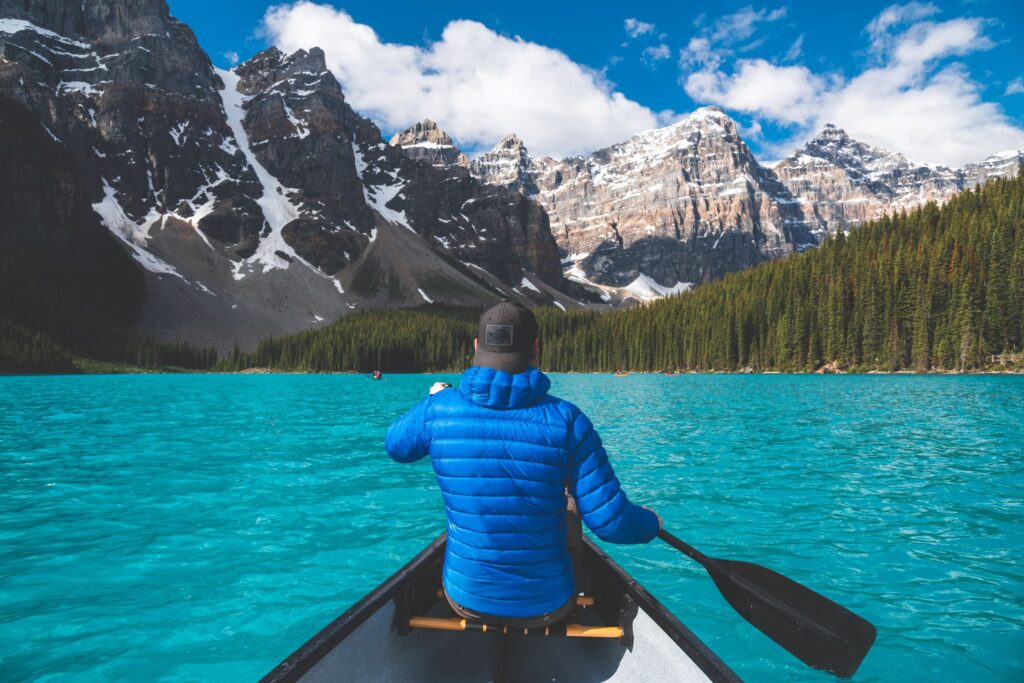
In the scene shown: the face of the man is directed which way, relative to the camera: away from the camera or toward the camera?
away from the camera

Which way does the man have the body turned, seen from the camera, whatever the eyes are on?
away from the camera

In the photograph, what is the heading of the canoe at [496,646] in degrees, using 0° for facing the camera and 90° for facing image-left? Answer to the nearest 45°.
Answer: approximately 180°
